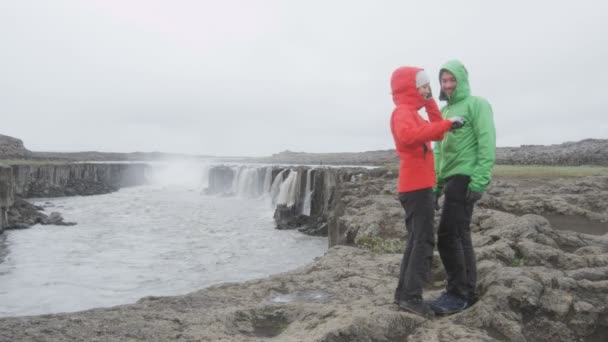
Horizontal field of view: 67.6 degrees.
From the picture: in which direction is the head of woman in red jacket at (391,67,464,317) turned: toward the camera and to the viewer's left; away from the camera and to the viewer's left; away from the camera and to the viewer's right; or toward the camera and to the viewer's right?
toward the camera and to the viewer's right

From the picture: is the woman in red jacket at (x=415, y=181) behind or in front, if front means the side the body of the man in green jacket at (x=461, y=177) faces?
in front

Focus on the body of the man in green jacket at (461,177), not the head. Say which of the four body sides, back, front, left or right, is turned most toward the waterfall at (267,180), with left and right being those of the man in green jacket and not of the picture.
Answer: right

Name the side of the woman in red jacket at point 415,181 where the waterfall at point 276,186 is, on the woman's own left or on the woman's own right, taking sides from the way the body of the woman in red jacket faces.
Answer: on the woman's own left

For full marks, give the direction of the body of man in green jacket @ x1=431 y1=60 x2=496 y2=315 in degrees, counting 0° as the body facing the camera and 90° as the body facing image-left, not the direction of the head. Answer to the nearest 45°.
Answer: approximately 45°

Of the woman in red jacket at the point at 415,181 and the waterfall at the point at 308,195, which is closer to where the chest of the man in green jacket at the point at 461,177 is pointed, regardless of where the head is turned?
the woman in red jacket

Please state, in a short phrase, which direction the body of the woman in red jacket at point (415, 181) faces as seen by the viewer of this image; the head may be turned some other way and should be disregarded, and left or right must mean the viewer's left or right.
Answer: facing to the right of the viewer

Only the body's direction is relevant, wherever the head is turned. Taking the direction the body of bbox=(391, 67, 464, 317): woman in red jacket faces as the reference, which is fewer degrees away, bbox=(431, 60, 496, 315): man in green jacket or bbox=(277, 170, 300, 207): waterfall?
the man in green jacket

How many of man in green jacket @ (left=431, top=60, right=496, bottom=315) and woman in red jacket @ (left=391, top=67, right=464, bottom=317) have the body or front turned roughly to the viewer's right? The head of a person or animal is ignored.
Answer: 1

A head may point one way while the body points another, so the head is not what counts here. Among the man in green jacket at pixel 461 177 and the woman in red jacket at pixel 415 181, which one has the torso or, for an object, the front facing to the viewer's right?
the woman in red jacket
